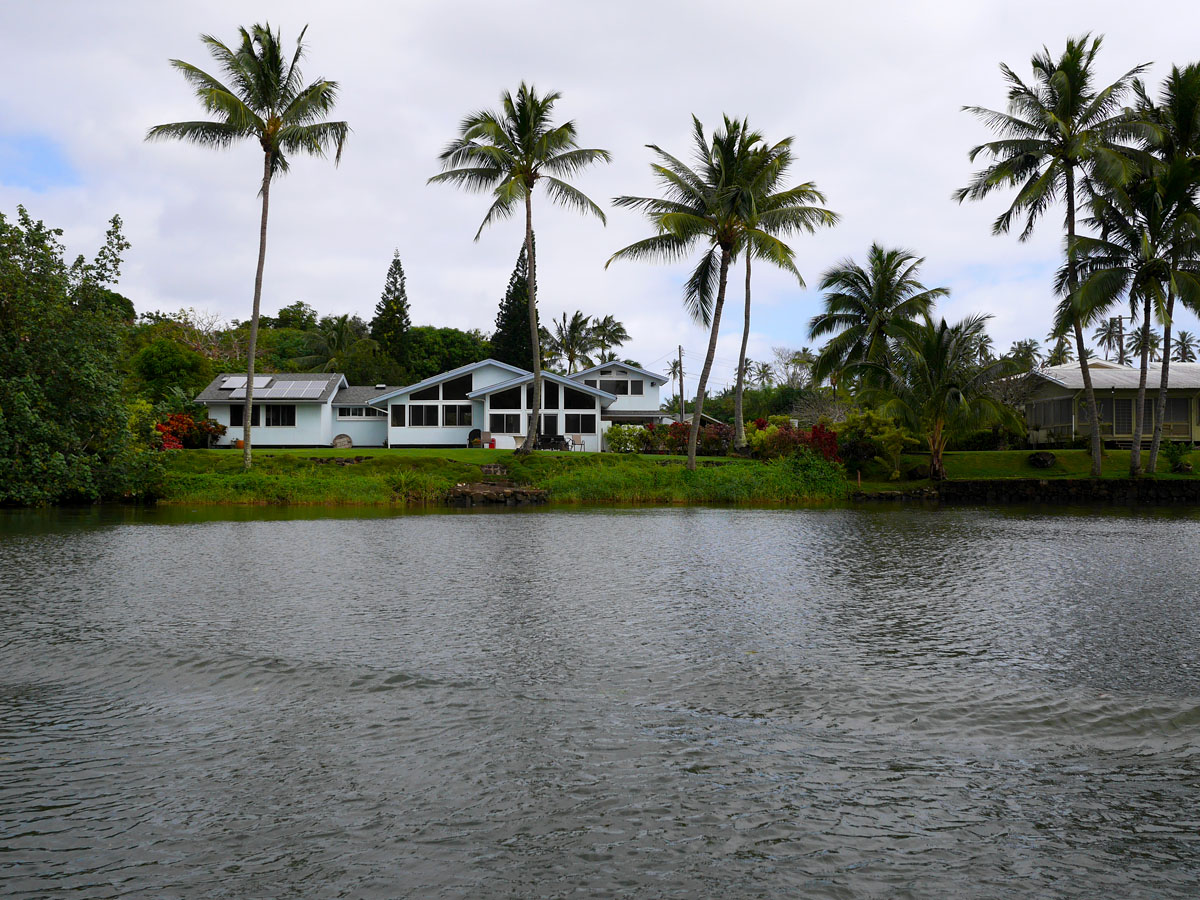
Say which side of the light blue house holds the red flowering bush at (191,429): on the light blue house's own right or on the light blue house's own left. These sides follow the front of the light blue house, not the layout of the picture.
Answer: on the light blue house's own right

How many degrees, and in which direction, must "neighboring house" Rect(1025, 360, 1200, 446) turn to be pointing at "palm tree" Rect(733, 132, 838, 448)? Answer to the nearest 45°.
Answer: approximately 45° to its right

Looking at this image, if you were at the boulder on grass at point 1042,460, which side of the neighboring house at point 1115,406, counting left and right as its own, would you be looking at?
front

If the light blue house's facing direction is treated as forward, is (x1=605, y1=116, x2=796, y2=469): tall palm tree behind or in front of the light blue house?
in front

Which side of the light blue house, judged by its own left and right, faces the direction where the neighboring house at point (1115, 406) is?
left

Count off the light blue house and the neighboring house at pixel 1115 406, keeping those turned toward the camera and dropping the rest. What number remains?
2

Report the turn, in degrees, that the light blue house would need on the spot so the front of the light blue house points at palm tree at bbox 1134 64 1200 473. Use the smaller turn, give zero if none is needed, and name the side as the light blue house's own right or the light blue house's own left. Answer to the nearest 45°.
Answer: approximately 45° to the light blue house's own left

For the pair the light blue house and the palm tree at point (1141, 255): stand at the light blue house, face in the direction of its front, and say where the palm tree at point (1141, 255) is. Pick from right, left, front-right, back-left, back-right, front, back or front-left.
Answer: front-left

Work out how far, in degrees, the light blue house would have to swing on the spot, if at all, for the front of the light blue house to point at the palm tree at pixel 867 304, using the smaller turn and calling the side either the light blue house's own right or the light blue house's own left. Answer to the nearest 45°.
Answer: approximately 45° to the light blue house's own left

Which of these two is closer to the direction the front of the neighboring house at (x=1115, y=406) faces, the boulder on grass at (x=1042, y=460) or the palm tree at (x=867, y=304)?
the boulder on grass

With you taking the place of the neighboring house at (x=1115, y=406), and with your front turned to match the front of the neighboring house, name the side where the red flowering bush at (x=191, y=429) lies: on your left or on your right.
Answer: on your right

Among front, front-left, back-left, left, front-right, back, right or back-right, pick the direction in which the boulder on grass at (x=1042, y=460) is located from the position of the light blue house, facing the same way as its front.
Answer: front-left

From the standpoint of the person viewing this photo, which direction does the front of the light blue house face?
facing the viewer

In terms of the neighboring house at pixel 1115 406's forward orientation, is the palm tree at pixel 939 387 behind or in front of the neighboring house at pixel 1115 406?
in front

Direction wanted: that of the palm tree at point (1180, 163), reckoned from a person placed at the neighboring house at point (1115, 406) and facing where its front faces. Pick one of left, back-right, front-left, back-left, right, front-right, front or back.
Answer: front
